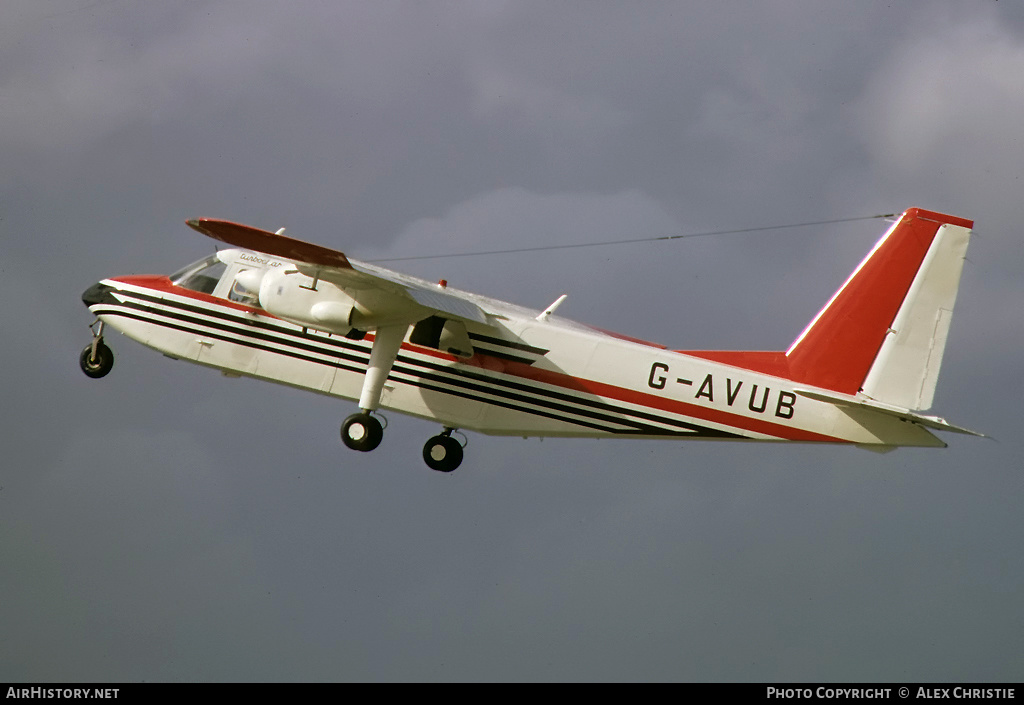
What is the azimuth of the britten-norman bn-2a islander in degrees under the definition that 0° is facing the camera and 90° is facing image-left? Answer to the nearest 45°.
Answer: approximately 90°
